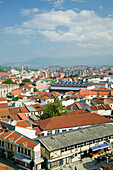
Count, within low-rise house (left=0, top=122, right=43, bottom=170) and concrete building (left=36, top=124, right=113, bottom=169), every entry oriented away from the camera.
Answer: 0

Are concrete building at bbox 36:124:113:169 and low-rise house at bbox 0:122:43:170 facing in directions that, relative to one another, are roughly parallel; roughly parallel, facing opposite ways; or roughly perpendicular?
roughly perpendicular
